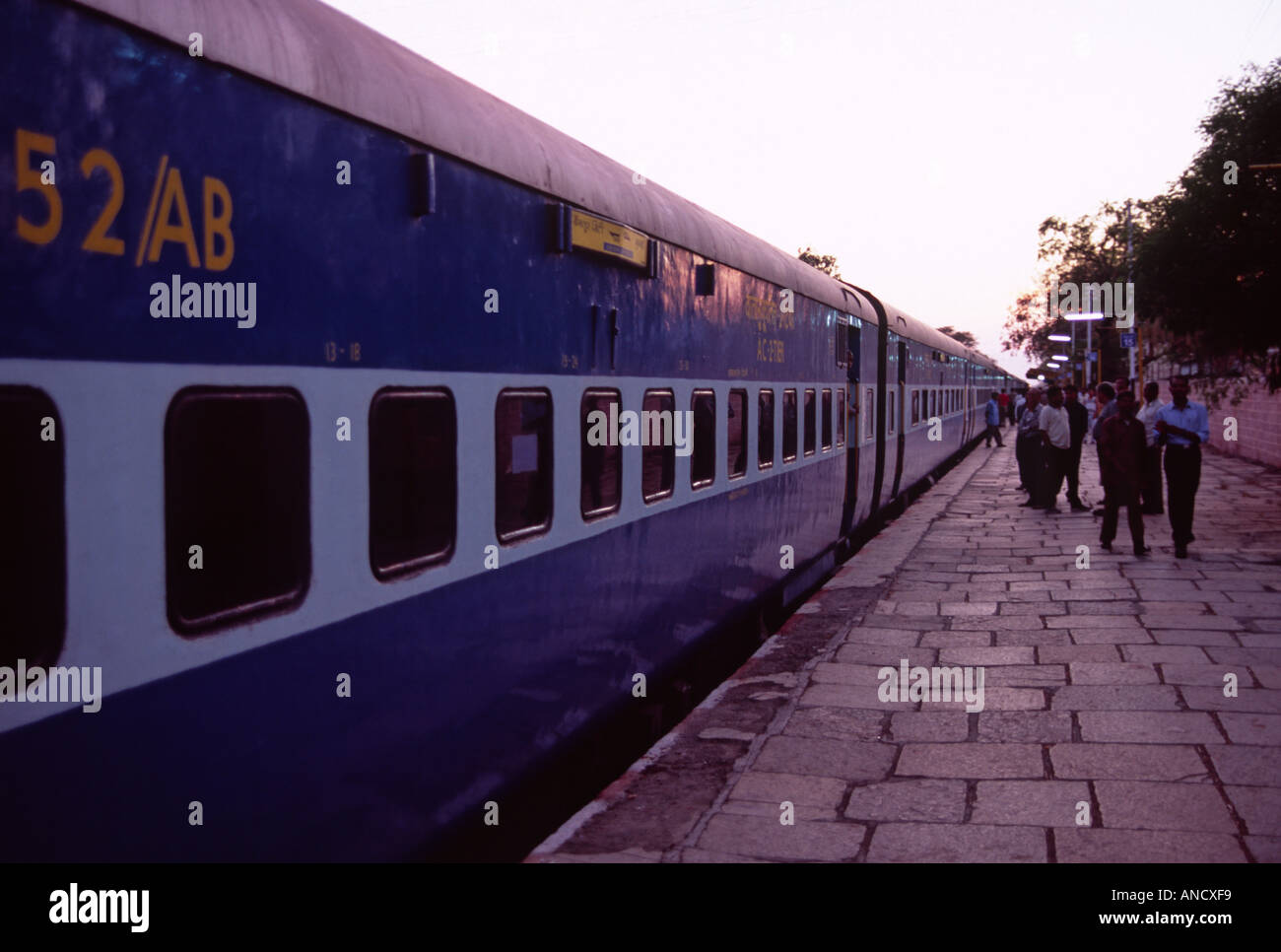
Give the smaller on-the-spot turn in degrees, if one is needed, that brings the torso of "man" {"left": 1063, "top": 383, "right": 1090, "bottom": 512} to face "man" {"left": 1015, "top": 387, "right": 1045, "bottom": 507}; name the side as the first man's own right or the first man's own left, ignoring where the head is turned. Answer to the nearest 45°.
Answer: approximately 45° to the first man's own right

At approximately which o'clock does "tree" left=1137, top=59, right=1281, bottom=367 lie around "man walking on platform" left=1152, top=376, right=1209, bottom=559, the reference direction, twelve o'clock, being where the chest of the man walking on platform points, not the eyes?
The tree is roughly at 6 o'clock from the man walking on platform.
